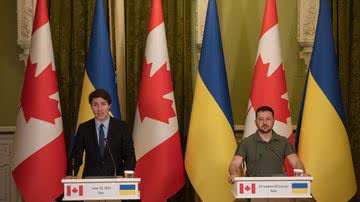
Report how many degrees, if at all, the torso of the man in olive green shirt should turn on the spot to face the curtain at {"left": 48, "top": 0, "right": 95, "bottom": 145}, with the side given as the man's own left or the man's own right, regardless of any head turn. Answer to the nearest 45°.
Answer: approximately 135° to the man's own right

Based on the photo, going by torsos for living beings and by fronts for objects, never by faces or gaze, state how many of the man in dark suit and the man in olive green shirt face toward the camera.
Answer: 2

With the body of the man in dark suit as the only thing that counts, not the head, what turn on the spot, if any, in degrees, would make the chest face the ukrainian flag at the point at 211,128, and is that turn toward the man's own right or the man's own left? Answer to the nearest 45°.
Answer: approximately 135° to the man's own left

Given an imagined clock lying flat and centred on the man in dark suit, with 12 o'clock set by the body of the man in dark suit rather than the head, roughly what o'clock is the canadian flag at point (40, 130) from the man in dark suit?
The canadian flag is roughly at 5 o'clock from the man in dark suit.

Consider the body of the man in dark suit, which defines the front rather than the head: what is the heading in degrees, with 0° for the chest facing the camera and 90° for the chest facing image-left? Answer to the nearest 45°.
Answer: approximately 0°

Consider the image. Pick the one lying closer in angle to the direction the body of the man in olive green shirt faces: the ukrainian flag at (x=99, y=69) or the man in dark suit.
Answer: the man in dark suit

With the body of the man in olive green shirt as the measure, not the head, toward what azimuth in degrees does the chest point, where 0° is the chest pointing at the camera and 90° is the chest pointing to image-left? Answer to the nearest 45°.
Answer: approximately 0°

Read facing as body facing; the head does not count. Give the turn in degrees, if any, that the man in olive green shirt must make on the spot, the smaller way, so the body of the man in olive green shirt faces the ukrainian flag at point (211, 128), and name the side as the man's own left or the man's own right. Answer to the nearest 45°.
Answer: approximately 135° to the man's own right

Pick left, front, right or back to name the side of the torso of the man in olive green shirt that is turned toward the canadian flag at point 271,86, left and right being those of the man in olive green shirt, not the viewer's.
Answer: back

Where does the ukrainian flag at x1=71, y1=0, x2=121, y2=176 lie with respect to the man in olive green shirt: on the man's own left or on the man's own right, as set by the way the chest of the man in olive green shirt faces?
on the man's own right

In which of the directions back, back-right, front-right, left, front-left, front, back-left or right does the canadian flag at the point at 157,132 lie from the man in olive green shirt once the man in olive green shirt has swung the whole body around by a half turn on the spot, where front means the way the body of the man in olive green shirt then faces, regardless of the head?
front-left
